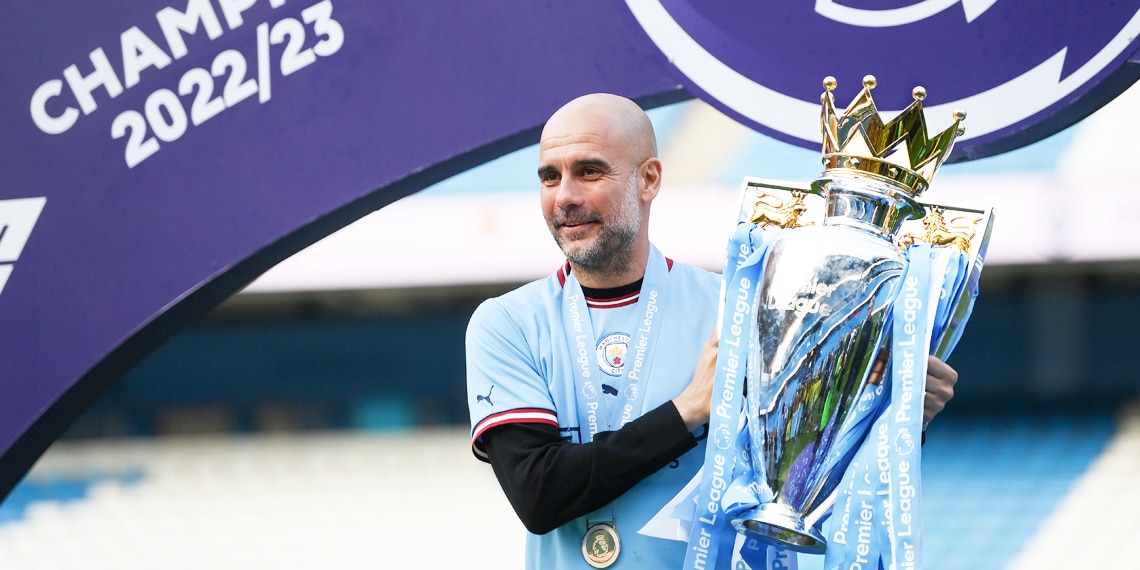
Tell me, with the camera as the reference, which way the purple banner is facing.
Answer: facing the viewer

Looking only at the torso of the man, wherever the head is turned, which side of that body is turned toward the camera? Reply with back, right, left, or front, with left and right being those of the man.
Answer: front

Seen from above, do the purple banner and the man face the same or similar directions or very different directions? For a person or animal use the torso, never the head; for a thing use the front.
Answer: same or similar directions

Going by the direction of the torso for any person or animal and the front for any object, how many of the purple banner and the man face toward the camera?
2
